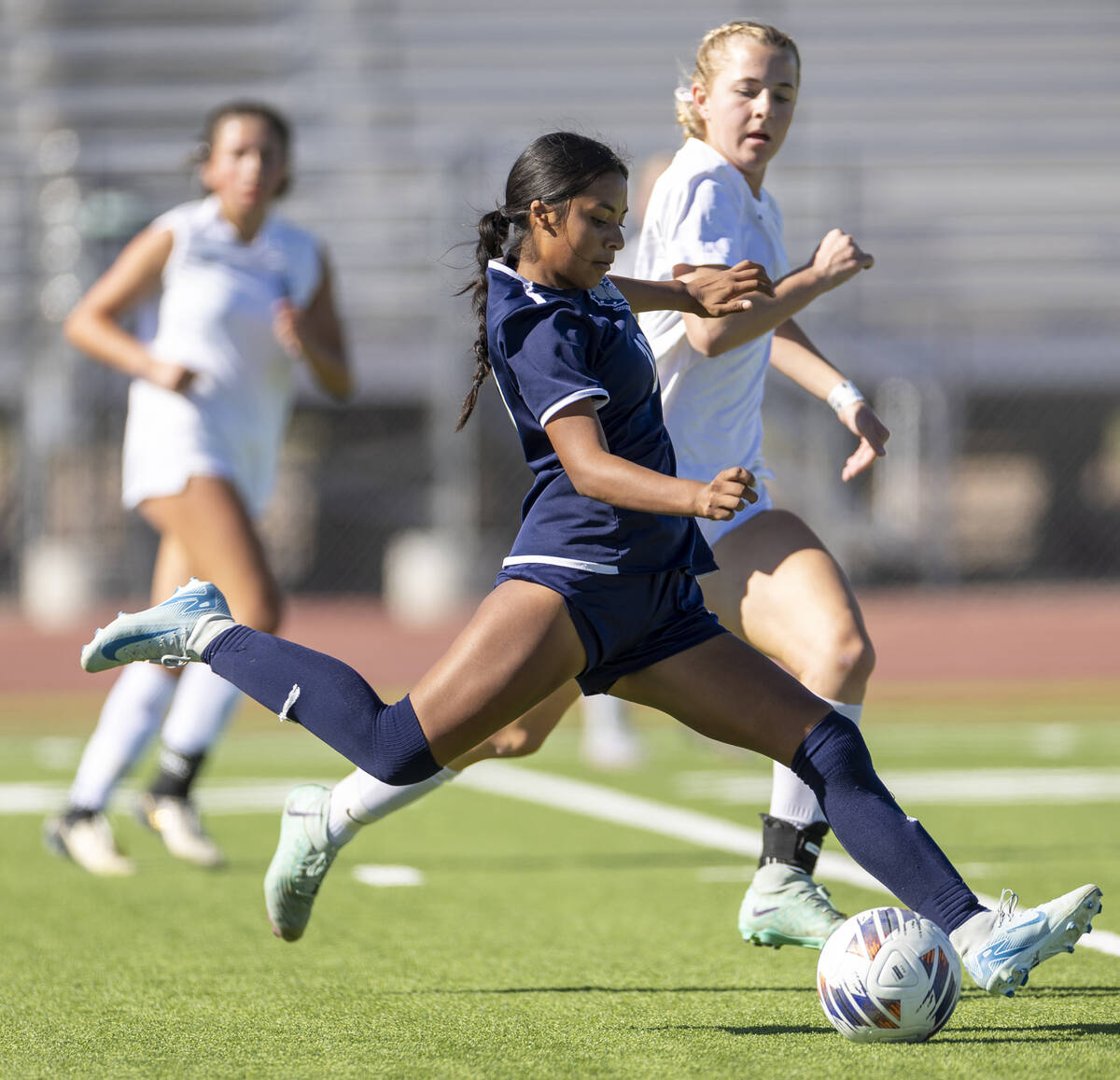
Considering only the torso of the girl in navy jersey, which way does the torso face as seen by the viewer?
to the viewer's right

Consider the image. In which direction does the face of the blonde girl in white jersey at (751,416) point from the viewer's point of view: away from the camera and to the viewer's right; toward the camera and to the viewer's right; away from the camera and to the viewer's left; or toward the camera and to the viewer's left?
toward the camera and to the viewer's right

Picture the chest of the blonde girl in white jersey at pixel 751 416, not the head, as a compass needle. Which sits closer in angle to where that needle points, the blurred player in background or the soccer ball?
the soccer ball

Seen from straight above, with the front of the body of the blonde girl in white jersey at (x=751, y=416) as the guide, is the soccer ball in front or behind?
in front

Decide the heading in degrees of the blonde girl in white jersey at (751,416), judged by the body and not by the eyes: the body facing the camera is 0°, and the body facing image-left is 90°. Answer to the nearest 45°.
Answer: approximately 315°

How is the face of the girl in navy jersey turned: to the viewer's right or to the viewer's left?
to the viewer's right

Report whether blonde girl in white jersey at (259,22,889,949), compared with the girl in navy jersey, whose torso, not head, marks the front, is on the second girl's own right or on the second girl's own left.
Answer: on the second girl's own left

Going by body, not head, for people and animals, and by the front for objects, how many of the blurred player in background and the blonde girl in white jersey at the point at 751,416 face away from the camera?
0

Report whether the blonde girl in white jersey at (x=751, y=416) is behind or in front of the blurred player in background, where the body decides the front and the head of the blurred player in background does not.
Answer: in front
